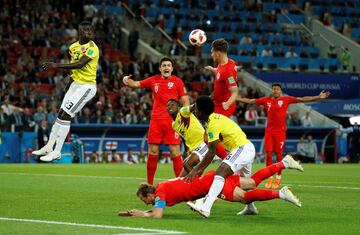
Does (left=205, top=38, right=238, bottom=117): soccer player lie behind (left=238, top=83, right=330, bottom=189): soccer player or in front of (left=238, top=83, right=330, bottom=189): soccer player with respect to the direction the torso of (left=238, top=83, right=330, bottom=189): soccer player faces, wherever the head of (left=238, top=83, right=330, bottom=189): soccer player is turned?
in front

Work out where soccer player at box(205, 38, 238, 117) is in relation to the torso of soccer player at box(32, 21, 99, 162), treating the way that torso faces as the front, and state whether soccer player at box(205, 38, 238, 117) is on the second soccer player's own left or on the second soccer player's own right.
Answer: on the second soccer player's own left

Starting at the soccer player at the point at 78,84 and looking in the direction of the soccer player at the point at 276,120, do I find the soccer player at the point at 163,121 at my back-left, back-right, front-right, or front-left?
front-right

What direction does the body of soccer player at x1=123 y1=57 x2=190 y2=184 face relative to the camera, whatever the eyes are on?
toward the camera

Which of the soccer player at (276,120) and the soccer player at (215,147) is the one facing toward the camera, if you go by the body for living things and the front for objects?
the soccer player at (276,120)

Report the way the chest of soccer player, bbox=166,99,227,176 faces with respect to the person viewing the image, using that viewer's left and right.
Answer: facing the viewer and to the left of the viewer

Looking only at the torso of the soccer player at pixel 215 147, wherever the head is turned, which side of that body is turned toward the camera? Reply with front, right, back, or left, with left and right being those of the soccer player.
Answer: left

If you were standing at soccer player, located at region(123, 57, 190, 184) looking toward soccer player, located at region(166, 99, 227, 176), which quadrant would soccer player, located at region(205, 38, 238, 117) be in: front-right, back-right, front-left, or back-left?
front-left

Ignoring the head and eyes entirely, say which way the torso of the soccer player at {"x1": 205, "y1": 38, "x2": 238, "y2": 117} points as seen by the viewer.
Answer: to the viewer's left

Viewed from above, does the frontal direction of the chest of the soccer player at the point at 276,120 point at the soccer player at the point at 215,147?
yes
